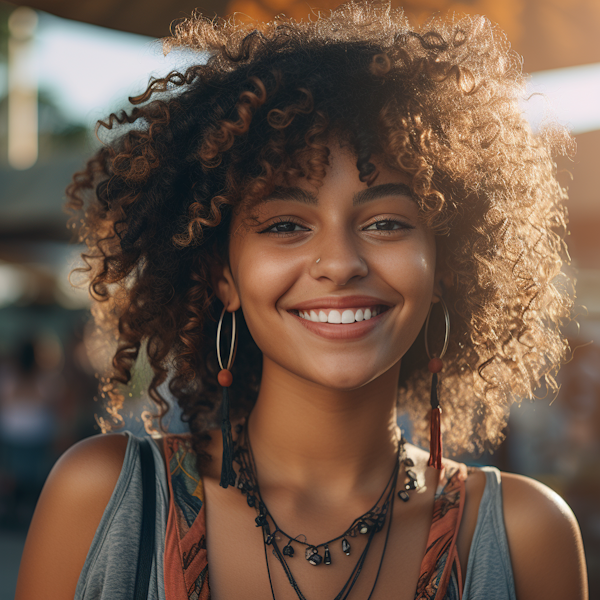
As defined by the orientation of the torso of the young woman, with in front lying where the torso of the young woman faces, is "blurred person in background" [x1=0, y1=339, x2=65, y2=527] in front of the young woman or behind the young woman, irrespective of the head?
behind

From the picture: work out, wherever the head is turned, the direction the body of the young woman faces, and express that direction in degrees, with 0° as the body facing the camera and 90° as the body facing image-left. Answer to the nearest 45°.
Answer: approximately 0°
